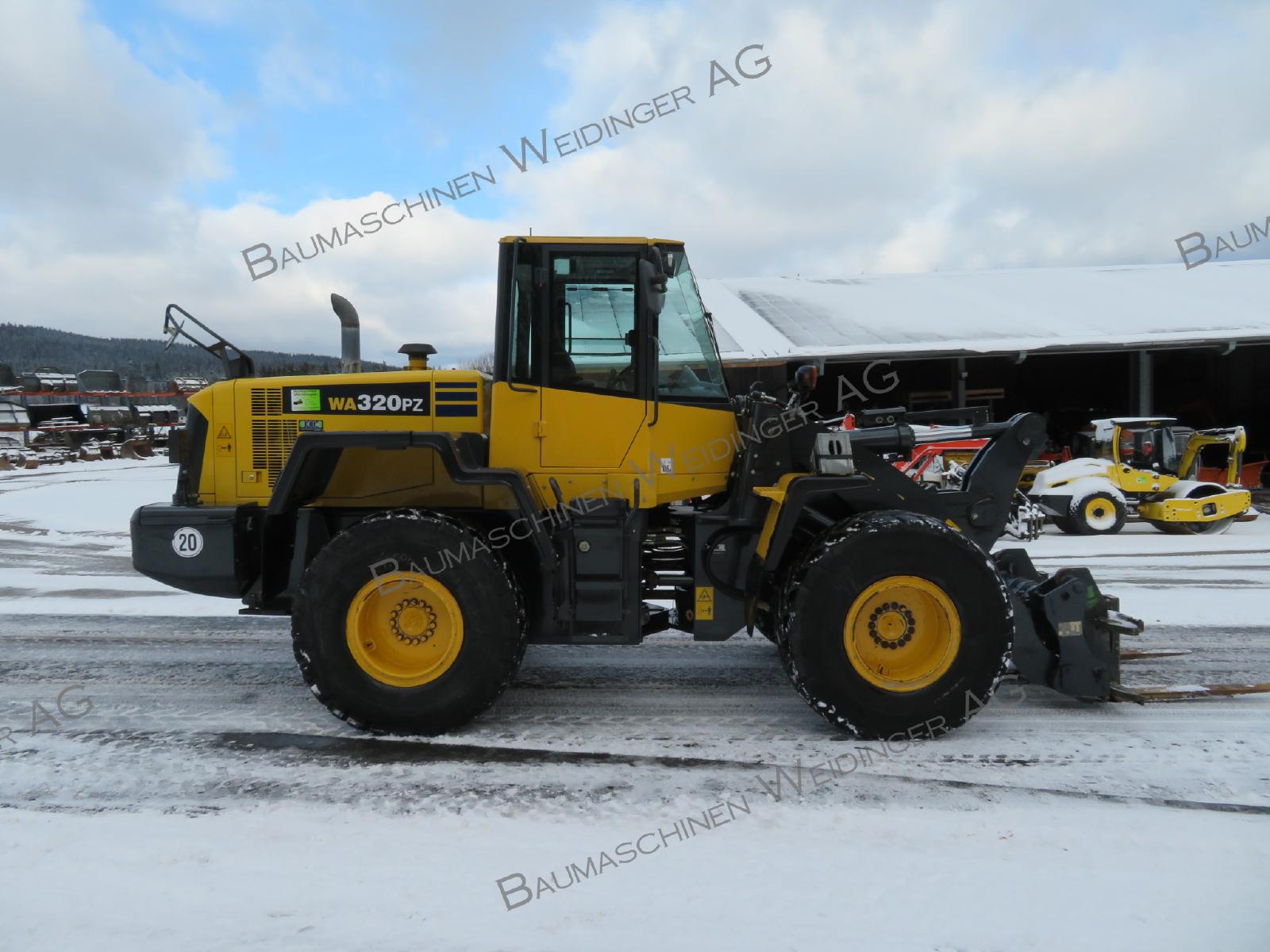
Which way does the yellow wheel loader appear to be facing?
to the viewer's right
